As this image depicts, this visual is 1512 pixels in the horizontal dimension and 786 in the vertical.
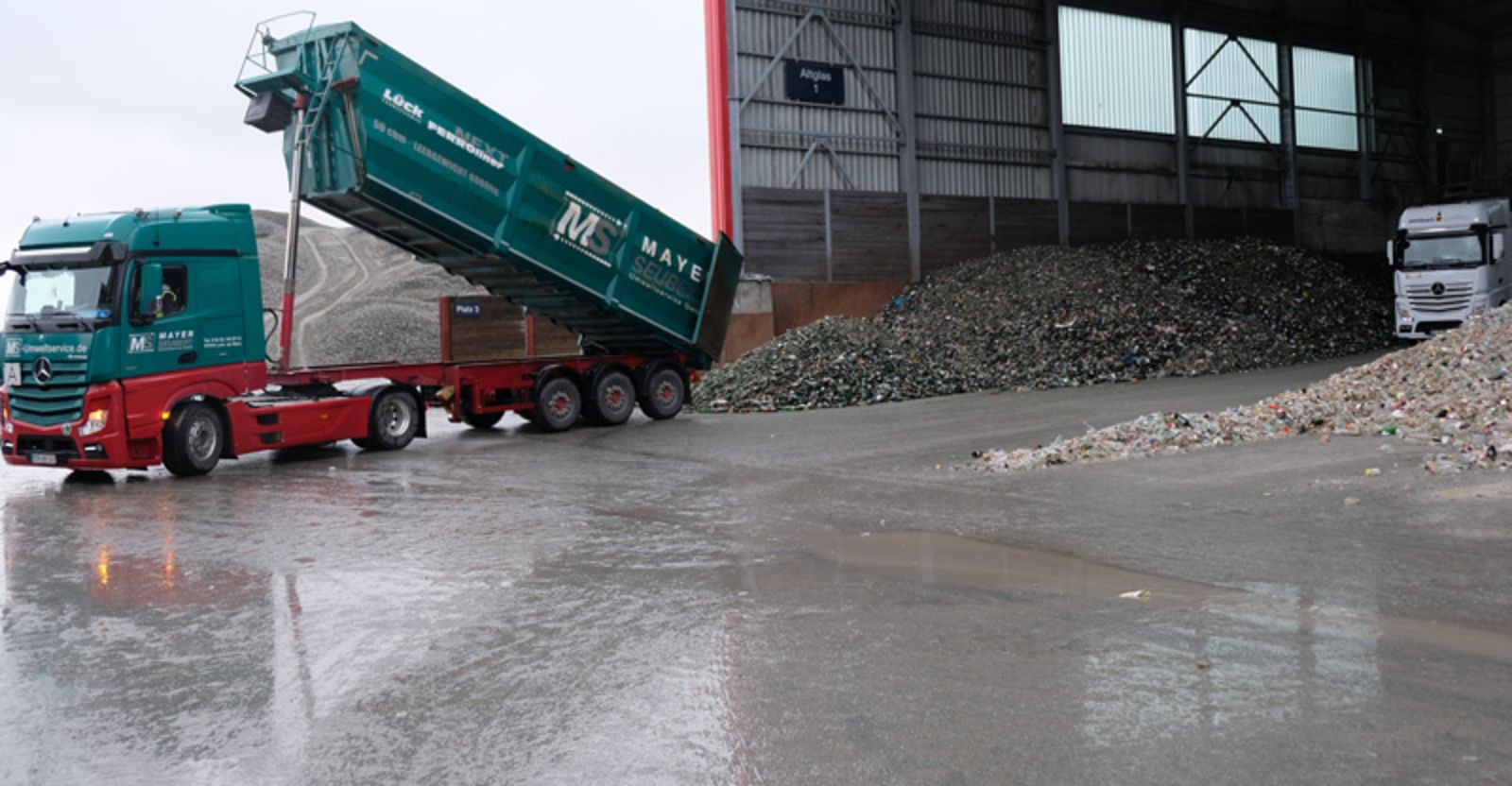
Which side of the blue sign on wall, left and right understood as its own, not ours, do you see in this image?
front

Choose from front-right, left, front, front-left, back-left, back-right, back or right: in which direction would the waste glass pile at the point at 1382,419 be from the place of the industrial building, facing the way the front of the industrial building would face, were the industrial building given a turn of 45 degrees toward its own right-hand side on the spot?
left

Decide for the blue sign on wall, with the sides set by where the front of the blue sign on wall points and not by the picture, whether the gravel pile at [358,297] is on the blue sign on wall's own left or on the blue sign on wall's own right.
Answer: on the blue sign on wall's own right

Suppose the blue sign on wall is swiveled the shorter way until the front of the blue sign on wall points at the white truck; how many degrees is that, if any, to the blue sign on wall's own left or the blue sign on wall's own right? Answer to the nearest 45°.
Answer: approximately 90° to the blue sign on wall's own left

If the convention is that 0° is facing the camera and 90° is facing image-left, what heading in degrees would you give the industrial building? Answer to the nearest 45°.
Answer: approximately 45°

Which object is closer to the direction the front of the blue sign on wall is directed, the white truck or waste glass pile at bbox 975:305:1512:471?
the waste glass pile

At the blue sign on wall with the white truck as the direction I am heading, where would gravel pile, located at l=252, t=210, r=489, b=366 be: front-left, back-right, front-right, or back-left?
back-left
